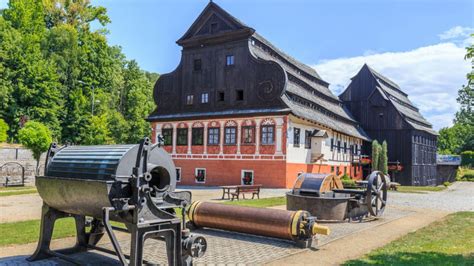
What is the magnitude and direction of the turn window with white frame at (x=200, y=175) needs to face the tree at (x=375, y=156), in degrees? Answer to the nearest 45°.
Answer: approximately 135° to its left

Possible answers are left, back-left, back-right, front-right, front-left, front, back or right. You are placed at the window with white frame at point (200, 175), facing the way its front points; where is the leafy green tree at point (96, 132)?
back-right

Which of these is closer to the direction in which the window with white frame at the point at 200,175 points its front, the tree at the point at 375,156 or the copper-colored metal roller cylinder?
the copper-colored metal roller cylinder

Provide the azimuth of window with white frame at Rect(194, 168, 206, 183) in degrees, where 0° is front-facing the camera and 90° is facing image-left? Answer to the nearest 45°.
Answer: approximately 0°

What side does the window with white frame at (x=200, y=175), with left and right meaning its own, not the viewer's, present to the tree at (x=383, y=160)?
left

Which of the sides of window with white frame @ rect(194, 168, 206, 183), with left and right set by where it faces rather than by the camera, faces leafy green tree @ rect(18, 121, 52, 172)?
right

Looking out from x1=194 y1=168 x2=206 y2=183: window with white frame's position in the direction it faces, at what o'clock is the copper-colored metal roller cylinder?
The copper-colored metal roller cylinder is roughly at 12 o'clock from the window with white frame.
